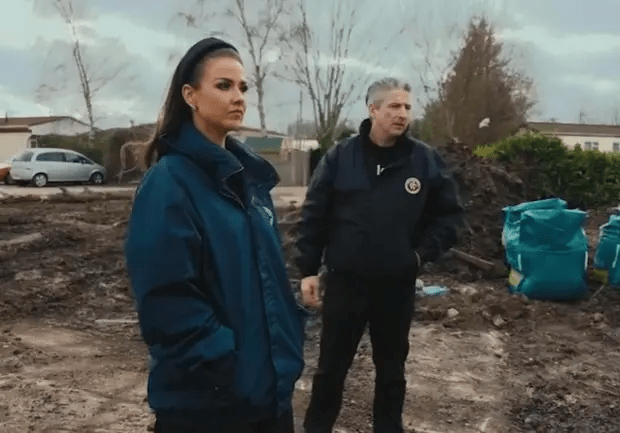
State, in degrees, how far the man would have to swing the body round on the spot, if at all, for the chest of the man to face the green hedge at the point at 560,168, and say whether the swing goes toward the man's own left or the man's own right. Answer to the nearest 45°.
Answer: approximately 180°

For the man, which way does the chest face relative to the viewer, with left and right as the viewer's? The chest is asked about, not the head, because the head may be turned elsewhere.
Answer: facing the viewer

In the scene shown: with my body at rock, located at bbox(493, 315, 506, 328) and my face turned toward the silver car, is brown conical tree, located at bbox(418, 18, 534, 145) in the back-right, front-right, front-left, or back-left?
front-right

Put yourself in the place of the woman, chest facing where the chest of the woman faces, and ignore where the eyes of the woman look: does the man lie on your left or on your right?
on your left

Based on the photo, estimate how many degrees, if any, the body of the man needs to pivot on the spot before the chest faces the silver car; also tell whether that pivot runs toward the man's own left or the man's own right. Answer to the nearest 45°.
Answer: approximately 135° to the man's own right

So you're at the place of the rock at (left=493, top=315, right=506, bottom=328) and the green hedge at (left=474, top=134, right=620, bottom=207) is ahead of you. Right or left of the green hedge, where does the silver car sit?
left

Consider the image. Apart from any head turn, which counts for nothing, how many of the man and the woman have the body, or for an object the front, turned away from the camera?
0

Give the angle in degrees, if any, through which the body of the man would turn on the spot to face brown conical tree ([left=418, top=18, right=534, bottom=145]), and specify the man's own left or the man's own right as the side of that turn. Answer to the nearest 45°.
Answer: approximately 180°

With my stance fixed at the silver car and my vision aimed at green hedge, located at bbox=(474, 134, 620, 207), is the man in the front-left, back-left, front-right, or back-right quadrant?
front-right

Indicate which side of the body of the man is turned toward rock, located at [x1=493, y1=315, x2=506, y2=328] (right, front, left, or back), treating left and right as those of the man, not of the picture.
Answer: back

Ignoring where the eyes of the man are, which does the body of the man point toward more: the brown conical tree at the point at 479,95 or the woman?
the woman
